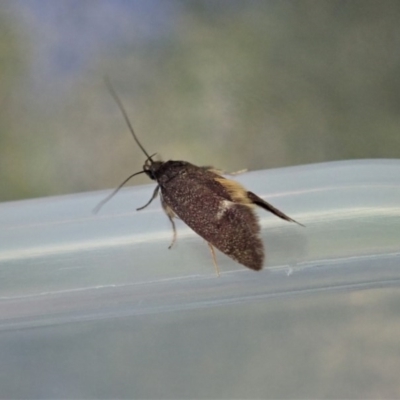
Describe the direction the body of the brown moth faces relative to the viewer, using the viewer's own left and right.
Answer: facing away from the viewer and to the left of the viewer
